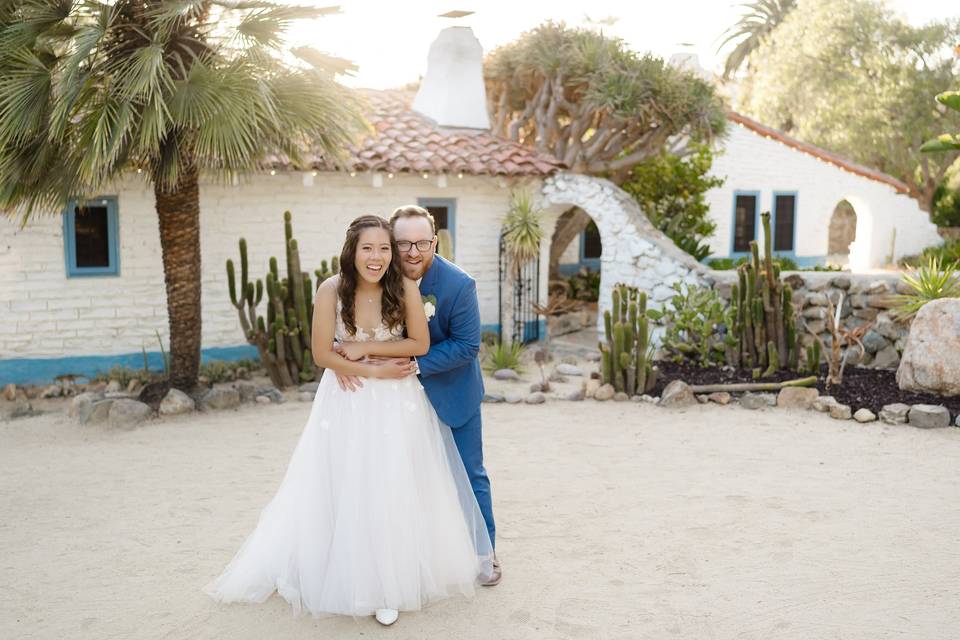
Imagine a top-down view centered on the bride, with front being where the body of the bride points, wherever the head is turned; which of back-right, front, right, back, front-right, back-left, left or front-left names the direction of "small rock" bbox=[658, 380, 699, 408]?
back-left

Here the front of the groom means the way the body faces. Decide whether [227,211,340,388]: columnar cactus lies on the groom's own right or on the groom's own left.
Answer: on the groom's own right

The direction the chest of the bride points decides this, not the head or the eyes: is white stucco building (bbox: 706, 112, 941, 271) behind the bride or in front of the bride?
behind

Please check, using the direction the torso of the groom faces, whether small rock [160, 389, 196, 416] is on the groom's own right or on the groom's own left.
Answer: on the groom's own right

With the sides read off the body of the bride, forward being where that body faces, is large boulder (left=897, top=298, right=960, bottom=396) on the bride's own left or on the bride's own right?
on the bride's own left

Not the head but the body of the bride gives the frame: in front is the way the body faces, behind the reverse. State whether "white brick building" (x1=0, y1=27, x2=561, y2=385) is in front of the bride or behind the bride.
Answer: behind

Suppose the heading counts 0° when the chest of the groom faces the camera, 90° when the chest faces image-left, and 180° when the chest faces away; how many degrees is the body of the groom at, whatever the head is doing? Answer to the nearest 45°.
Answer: approximately 45°

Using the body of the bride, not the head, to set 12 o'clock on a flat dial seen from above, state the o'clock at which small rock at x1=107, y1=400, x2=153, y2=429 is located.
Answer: The small rock is roughly at 5 o'clock from the bride.
